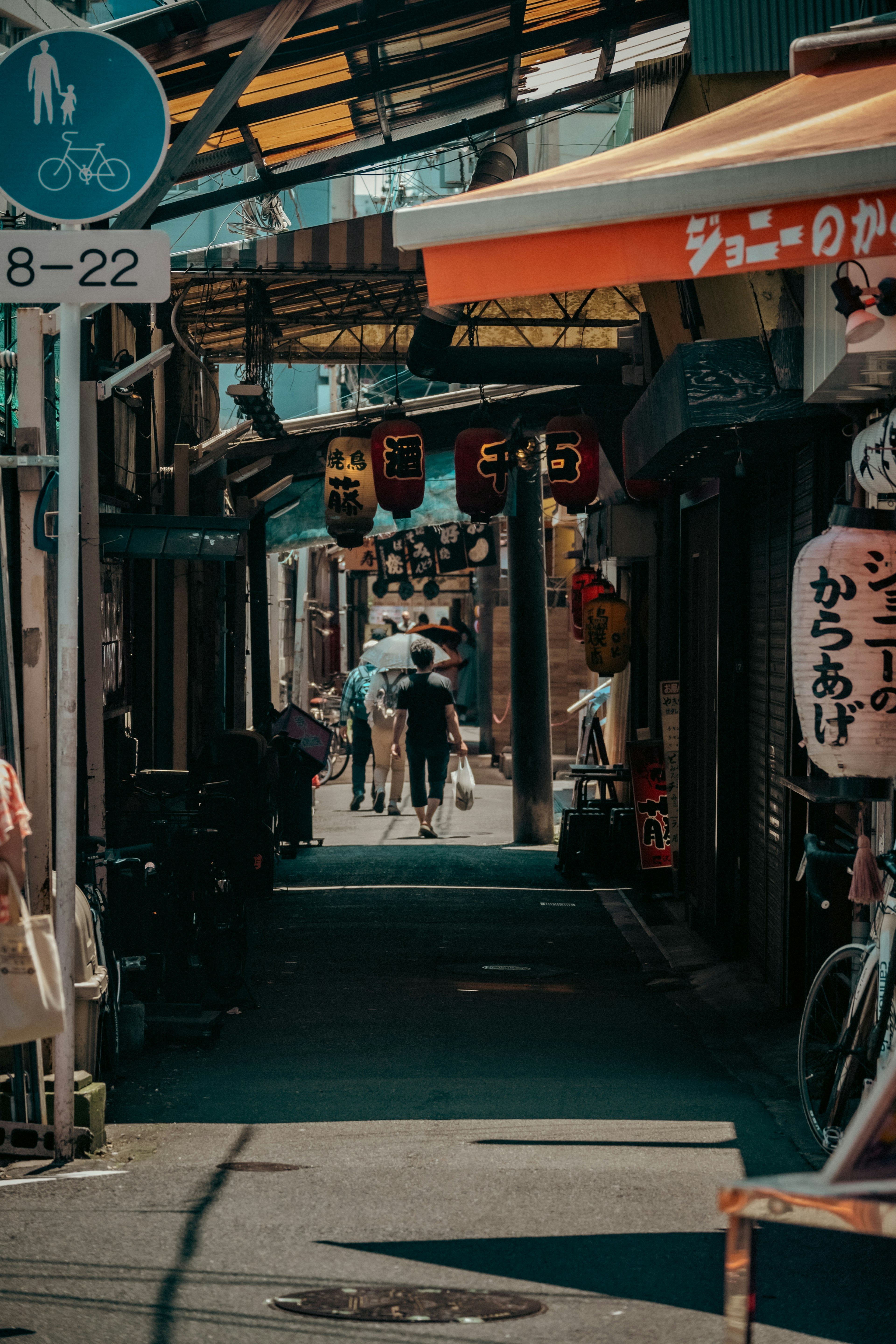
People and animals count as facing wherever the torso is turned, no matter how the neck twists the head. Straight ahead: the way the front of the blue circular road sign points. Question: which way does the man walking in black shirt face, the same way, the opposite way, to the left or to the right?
the opposite way

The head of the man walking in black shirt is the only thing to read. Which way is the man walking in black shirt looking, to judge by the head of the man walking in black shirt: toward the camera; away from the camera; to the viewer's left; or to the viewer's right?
away from the camera

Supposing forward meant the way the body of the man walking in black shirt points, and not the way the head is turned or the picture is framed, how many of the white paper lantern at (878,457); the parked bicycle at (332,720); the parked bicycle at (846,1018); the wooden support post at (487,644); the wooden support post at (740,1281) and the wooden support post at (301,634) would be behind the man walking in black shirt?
3

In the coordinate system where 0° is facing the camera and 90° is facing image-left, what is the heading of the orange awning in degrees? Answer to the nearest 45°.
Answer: approximately 45°

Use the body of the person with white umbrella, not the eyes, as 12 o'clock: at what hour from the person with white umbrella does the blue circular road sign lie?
The blue circular road sign is roughly at 6 o'clock from the person with white umbrella.

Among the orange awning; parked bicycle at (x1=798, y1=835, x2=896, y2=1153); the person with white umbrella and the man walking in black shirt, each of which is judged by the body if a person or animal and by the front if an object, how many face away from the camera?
2

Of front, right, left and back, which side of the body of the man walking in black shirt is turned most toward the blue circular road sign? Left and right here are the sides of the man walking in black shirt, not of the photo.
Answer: back

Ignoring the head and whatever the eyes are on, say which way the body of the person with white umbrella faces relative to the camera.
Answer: away from the camera

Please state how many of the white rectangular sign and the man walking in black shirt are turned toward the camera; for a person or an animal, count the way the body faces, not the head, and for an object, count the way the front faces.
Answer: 1

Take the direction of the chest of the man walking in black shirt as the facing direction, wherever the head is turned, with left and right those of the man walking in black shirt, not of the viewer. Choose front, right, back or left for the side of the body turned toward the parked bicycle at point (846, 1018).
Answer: back
